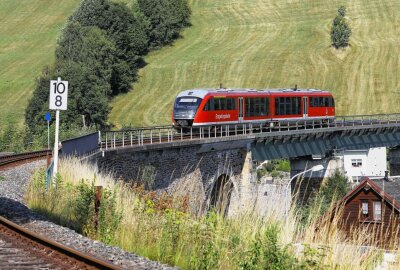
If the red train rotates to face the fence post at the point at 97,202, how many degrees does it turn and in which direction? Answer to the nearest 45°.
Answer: approximately 45° to its left

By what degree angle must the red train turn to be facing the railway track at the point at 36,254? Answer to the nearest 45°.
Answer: approximately 45° to its left

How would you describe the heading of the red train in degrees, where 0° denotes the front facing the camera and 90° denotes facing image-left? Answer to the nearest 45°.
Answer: approximately 45°
